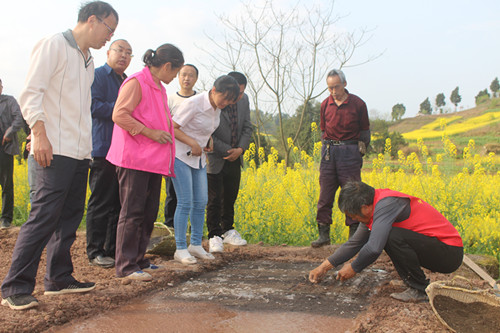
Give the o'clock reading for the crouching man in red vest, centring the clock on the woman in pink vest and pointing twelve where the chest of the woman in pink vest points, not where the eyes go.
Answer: The crouching man in red vest is roughly at 1 o'clock from the woman in pink vest.

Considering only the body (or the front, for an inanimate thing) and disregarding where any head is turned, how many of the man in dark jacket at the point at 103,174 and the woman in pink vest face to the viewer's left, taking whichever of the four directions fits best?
0

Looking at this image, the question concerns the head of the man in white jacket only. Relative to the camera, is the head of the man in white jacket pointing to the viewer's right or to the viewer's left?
to the viewer's right

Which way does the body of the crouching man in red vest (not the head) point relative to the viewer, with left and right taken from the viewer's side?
facing to the left of the viewer

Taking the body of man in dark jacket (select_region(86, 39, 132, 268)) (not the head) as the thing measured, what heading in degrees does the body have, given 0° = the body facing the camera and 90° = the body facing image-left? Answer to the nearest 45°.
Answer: approximately 315°

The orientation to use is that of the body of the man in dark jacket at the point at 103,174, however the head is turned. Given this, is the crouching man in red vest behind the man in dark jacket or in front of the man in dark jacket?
in front

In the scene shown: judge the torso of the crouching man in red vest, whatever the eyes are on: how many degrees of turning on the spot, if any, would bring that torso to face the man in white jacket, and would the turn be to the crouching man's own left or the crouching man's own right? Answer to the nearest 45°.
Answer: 0° — they already face them

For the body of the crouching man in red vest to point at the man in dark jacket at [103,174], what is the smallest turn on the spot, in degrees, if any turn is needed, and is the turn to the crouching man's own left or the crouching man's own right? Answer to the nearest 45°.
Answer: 0° — they already face them

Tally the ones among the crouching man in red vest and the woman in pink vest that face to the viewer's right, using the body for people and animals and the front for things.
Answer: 1

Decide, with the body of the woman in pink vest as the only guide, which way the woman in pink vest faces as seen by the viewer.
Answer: to the viewer's right

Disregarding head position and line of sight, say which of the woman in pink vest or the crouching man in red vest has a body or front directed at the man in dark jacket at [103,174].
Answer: the crouching man in red vest

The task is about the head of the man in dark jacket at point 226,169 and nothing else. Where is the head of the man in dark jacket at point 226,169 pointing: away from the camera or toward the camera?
toward the camera

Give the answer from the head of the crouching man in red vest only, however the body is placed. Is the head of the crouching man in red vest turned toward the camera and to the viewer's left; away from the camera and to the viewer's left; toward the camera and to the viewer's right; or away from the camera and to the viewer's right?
toward the camera and to the viewer's left

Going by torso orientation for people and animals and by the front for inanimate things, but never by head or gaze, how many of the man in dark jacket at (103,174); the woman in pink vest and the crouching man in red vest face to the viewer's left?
1

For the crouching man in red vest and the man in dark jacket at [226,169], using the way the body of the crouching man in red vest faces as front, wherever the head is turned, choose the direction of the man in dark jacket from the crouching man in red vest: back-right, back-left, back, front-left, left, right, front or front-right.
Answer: front-right

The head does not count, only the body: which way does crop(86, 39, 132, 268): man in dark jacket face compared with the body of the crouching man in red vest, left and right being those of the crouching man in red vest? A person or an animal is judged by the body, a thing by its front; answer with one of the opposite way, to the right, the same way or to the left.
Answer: the opposite way

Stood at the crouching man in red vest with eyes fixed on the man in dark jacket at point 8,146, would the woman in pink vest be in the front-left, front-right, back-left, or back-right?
front-left
